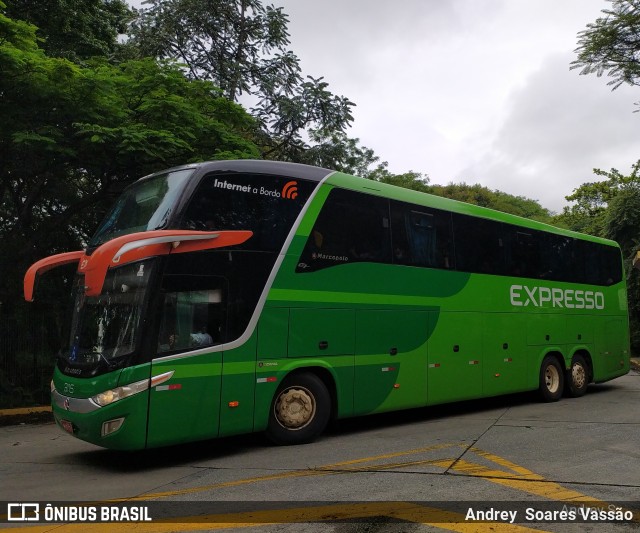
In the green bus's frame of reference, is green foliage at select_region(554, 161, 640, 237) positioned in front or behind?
behind

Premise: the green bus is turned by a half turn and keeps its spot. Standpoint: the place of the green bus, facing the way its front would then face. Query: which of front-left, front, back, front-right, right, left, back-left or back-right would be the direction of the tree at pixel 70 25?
left

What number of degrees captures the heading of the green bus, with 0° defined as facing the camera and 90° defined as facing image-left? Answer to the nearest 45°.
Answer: approximately 45°

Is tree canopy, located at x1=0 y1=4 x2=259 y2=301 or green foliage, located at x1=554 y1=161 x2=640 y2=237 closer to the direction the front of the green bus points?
the tree canopy

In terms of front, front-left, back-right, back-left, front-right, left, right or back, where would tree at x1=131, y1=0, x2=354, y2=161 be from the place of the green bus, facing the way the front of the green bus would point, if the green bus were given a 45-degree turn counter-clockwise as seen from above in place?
back

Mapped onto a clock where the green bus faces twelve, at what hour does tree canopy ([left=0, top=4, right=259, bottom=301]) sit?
The tree canopy is roughly at 3 o'clock from the green bus.
